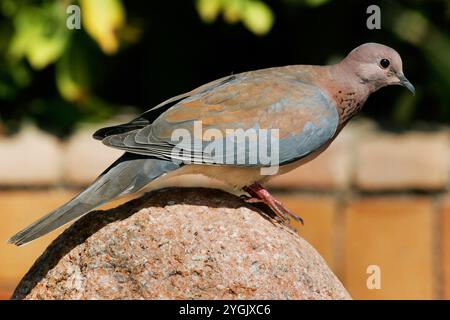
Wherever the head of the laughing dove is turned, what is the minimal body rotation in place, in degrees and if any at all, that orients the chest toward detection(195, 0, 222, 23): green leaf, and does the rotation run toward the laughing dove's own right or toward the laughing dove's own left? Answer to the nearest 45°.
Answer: approximately 90° to the laughing dove's own left

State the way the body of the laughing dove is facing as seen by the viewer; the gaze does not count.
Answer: to the viewer's right

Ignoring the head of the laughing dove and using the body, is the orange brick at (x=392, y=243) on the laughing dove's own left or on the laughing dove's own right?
on the laughing dove's own left

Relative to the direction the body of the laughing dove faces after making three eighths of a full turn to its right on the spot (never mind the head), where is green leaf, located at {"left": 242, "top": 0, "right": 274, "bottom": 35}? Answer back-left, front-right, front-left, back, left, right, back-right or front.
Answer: back-right
